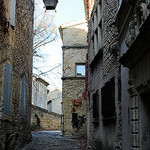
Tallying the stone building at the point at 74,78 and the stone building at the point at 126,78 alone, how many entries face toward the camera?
1

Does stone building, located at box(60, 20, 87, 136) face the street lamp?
yes

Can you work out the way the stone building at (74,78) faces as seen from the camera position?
facing the viewer

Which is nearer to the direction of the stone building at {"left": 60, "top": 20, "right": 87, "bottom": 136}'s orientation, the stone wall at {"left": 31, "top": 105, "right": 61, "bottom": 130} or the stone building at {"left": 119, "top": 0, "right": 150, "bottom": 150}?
the stone building

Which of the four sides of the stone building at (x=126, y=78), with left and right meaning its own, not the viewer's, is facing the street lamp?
front

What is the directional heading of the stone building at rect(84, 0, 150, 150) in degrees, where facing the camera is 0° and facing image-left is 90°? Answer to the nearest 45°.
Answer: approximately 90°

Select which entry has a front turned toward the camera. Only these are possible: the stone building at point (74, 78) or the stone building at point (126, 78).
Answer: the stone building at point (74, 78)

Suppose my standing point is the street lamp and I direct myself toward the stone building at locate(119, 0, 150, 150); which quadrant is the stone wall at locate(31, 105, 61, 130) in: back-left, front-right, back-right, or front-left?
back-left

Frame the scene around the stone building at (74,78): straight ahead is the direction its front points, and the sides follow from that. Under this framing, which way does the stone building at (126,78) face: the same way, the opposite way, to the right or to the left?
to the right

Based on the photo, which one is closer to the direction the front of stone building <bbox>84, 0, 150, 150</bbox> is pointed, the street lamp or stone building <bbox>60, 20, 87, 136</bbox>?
the street lamp

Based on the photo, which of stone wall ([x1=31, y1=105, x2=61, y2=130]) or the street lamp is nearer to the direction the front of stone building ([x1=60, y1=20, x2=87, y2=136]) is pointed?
the street lamp

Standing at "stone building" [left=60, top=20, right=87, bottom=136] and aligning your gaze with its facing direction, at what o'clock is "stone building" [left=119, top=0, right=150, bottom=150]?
"stone building" [left=119, top=0, right=150, bottom=150] is roughly at 12 o'clock from "stone building" [left=60, top=20, right=87, bottom=136].
